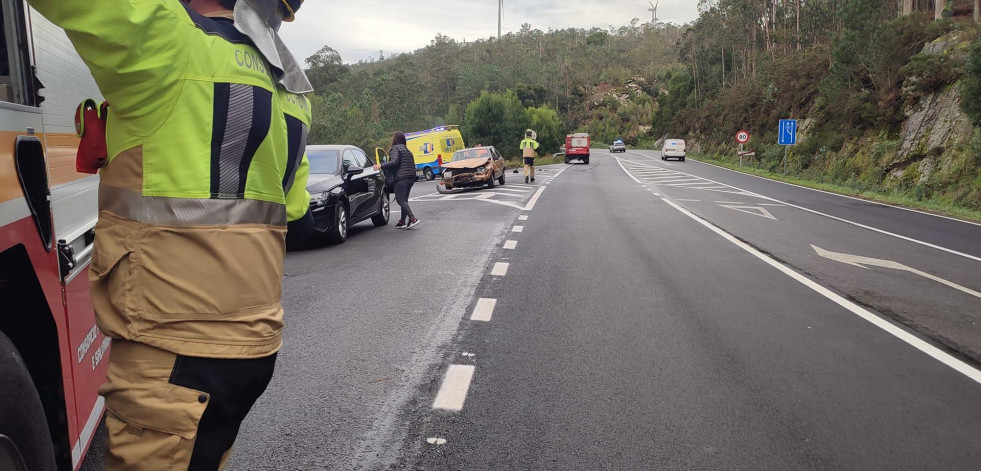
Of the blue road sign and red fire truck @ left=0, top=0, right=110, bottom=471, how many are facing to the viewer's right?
0

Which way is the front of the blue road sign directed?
toward the camera

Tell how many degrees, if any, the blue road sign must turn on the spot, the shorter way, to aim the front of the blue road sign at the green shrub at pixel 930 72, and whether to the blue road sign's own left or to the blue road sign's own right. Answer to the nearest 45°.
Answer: approximately 45° to the blue road sign's own left

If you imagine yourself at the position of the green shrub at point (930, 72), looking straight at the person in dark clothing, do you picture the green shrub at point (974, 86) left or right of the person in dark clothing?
left

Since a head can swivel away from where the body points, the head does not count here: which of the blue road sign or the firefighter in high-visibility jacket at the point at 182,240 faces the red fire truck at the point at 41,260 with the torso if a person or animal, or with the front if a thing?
the blue road sign
